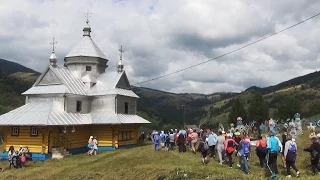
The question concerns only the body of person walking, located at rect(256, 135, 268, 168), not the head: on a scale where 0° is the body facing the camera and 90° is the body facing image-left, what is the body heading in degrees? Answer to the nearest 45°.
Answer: approximately 180°

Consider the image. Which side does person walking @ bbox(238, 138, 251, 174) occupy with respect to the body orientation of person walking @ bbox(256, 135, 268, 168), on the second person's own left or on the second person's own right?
on the second person's own left

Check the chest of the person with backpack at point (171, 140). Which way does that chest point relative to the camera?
away from the camera

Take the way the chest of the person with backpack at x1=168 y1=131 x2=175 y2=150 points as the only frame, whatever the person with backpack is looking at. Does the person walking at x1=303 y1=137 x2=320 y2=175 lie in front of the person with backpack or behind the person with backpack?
behind

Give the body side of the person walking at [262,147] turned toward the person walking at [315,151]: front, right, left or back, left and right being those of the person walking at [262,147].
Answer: right

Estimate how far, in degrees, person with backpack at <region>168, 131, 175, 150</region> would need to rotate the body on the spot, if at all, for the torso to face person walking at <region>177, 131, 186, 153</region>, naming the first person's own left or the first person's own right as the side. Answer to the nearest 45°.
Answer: approximately 135° to the first person's own right
